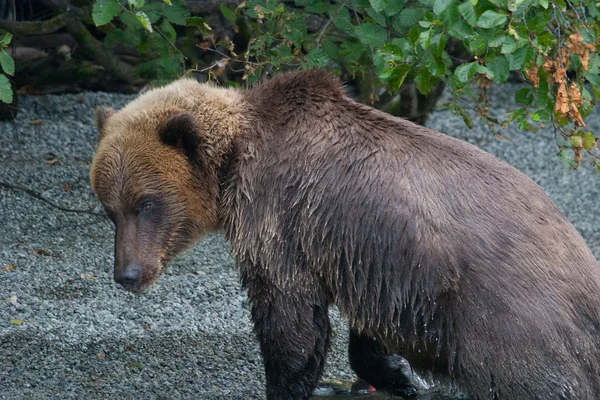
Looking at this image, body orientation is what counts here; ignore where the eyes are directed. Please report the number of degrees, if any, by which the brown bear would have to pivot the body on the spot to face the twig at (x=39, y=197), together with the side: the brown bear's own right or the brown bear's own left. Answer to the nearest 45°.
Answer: approximately 45° to the brown bear's own right

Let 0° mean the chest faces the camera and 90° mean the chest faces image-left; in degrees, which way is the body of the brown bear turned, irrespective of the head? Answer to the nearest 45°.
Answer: approximately 90°

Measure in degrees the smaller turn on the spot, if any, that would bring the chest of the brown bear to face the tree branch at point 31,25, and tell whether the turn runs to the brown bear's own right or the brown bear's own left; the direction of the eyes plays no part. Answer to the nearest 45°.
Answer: approximately 45° to the brown bear's own right
